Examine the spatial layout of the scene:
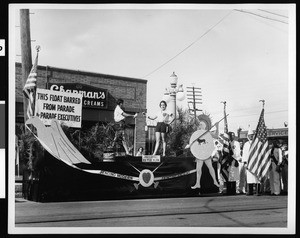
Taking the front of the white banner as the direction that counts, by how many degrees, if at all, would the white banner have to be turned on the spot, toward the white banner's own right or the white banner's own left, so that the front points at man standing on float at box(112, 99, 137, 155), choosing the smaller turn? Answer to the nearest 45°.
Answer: approximately 90° to the white banner's own left

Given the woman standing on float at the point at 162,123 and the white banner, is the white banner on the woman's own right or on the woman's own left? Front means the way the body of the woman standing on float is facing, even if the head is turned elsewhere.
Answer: on the woman's own right

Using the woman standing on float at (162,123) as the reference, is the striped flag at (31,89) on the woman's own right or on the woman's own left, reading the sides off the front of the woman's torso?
on the woman's own right

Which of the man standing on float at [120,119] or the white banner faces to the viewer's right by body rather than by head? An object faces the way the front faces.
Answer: the man standing on float

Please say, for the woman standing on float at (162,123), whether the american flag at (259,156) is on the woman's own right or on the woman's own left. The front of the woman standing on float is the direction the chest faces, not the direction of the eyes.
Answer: on the woman's own left

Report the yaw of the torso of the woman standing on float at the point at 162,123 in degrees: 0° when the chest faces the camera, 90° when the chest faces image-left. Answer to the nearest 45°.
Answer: approximately 0°

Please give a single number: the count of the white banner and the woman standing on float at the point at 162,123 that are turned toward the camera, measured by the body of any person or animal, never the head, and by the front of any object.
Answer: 2
